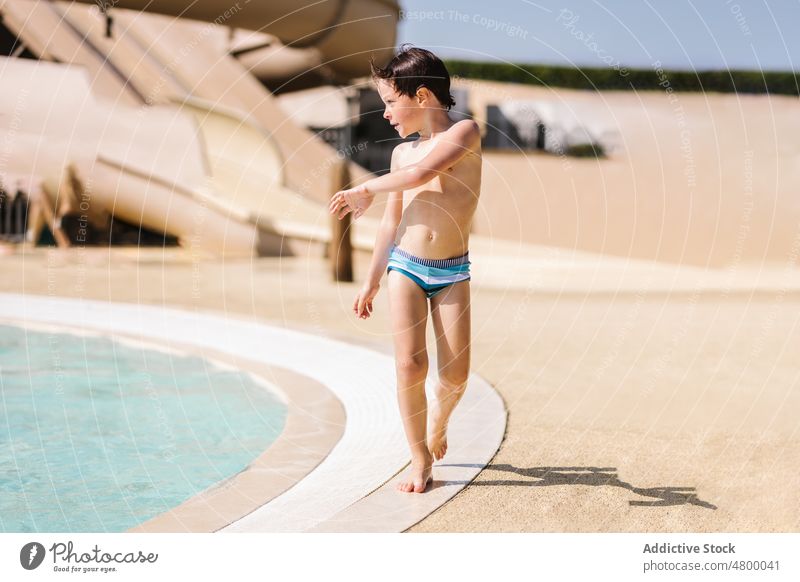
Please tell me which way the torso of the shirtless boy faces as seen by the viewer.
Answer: toward the camera

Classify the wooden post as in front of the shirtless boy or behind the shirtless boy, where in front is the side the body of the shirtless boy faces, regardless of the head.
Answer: behind

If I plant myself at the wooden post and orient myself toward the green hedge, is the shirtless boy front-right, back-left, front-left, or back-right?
back-right

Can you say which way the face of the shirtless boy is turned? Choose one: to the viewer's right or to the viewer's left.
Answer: to the viewer's left

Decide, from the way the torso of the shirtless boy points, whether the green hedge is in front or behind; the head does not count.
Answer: behind
